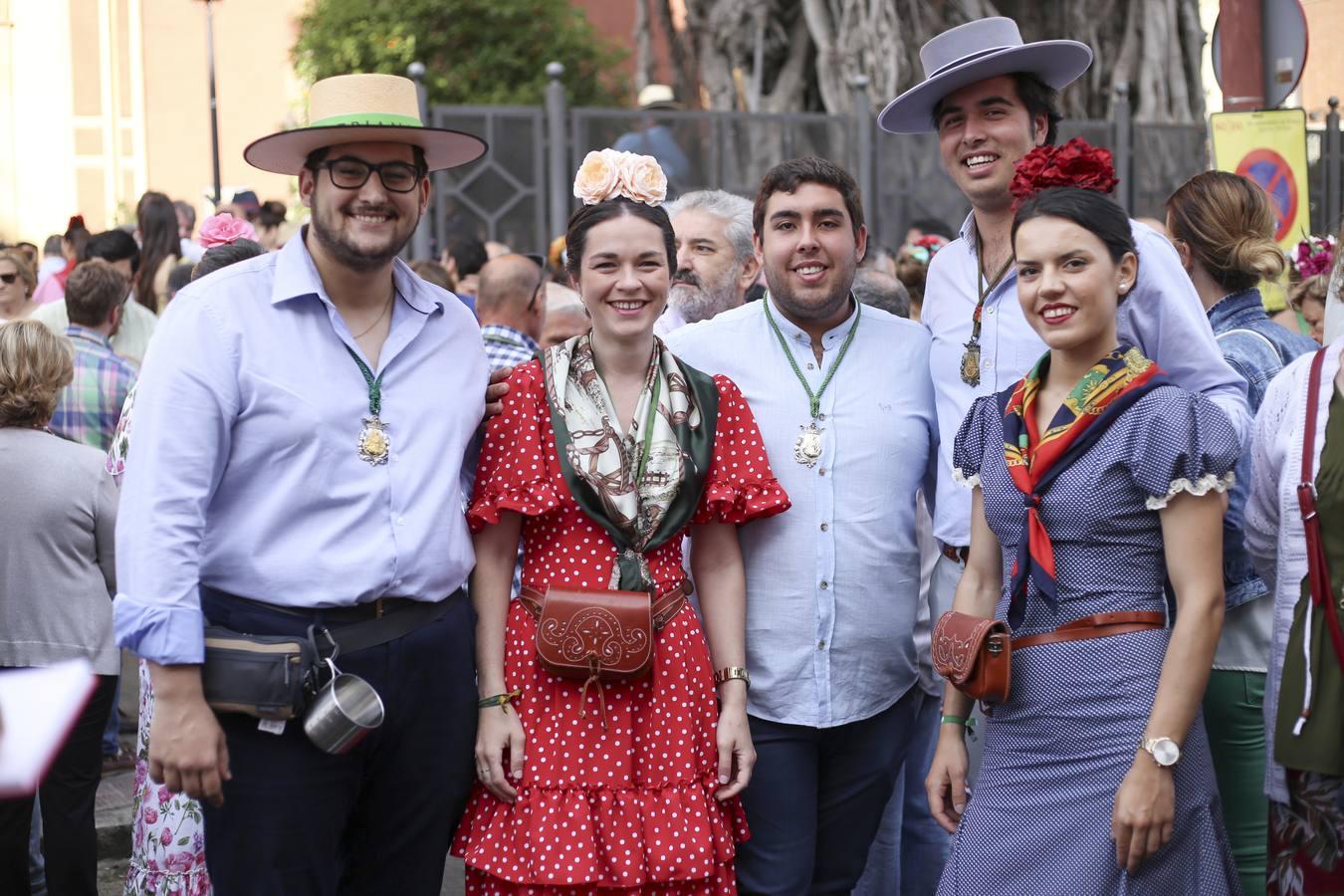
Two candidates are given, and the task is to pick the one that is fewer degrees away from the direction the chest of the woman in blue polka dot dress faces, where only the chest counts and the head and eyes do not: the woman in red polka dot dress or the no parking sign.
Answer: the woman in red polka dot dress

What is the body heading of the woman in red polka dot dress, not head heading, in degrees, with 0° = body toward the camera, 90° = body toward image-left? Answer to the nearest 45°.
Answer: approximately 0°

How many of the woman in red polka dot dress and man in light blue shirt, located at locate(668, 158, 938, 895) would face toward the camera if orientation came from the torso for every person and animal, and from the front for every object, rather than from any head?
2

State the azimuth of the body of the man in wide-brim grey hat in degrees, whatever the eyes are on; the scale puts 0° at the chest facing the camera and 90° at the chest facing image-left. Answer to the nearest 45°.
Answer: approximately 45°

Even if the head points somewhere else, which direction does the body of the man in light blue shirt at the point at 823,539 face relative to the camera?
toward the camera

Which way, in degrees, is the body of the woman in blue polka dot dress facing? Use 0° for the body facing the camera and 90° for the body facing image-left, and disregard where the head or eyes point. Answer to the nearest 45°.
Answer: approximately 45°
